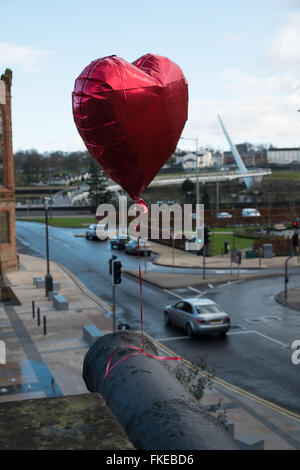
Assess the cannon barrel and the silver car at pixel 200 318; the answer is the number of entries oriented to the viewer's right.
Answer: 0

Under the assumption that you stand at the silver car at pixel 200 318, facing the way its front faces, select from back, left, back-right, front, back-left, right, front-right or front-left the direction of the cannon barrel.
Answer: back-left

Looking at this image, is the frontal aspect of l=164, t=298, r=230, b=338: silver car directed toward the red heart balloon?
no

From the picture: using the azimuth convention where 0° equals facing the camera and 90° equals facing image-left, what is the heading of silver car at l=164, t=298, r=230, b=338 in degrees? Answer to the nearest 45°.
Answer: approximately 135°

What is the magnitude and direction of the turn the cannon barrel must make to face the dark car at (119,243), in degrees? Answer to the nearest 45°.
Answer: approximately 45° to its right

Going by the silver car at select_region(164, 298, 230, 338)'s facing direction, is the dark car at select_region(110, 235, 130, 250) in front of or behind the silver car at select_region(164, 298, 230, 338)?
in front

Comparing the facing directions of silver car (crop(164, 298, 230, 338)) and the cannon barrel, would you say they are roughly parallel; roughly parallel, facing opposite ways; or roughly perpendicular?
roughly parallel

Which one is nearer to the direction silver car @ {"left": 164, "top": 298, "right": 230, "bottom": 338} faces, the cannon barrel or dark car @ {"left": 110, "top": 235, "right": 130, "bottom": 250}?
the dark car

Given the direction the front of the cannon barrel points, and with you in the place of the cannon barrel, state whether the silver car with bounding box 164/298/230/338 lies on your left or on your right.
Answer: on your right

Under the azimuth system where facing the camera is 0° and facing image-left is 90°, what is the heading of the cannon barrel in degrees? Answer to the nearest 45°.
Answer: approximately 135°

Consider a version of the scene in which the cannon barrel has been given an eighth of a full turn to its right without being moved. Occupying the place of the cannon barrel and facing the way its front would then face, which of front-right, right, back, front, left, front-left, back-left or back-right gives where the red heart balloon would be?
front
